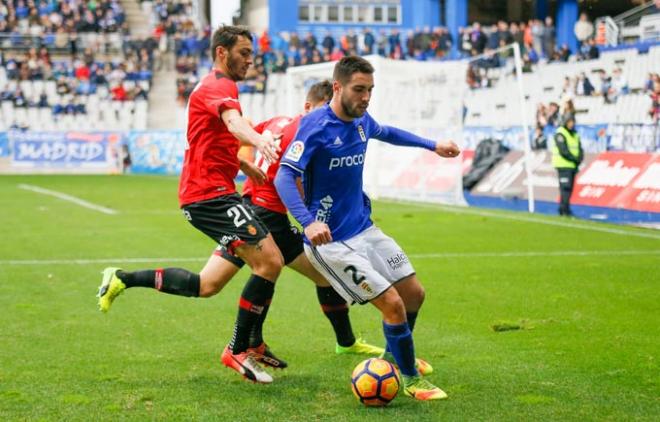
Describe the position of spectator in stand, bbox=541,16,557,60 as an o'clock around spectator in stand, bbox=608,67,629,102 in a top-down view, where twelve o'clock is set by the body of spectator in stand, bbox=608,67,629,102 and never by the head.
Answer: spectator in stand, bbox=541,16,557,60 is roughly at 4 o'clock from spectator in stand, bbox=608,67,629,102.

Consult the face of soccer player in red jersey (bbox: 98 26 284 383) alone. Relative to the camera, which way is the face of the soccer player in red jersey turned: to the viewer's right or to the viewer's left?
to the viewer's right

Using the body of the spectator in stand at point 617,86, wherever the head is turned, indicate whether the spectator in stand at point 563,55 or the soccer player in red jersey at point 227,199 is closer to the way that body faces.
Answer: the soccer player in red jersey

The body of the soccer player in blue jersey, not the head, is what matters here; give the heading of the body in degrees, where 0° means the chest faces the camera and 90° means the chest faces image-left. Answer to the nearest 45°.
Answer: approximately 315°

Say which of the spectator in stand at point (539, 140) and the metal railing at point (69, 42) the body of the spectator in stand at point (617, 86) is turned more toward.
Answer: the spectator in stand

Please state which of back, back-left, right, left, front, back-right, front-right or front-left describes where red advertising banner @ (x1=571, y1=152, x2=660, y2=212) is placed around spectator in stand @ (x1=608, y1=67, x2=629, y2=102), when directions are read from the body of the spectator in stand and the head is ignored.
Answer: front-left

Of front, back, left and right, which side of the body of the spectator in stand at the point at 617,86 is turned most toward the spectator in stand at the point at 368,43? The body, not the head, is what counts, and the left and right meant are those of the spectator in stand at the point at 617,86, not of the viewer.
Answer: right

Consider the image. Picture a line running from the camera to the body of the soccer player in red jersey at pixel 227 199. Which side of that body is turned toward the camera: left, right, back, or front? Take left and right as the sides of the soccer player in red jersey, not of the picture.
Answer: right

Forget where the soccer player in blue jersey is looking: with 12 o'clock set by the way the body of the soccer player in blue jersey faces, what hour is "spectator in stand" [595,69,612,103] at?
The spectator in stand is roughly at 8 o'clock from the soccer player in blue jersey.

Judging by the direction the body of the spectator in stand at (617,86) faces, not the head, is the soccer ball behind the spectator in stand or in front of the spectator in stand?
in front

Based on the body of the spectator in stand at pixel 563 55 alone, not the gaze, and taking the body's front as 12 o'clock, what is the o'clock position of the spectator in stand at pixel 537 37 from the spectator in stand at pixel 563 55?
the spectator in stand at pixel 537 37 is roughly at 4 o'clock from the spectator in stand at pixel 563 55.
